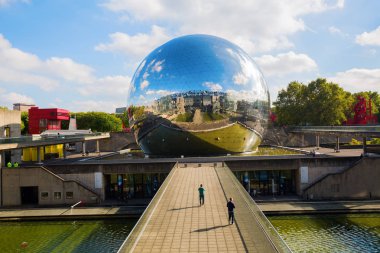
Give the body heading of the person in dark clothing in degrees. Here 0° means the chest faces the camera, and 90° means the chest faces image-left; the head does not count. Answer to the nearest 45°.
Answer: approximately 180°

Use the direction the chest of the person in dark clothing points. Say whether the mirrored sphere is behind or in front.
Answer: in front
